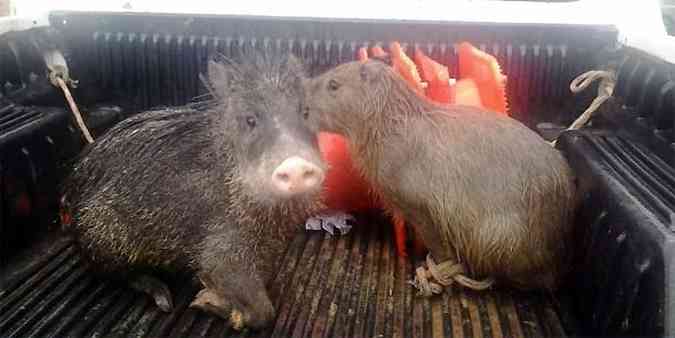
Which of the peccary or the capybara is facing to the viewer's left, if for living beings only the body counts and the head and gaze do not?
the capybara

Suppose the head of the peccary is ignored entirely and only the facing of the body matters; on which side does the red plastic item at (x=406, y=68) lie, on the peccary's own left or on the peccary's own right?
on the peccary's own left

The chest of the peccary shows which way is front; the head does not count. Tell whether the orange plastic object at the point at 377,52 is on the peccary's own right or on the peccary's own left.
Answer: on the peccary's own left

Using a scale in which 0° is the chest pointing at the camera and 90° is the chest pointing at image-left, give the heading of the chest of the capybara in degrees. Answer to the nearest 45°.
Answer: approximately 90°

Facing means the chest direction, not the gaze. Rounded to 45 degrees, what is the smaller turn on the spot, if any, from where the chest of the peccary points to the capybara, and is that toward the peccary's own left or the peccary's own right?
approximately 45° to the peccary's own left

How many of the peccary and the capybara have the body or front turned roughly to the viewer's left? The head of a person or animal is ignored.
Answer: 1

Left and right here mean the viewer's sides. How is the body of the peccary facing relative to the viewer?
facing the viewer and to the right of the viewer

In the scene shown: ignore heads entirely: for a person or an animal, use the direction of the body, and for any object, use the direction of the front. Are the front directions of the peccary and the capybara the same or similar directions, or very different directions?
very different directions
